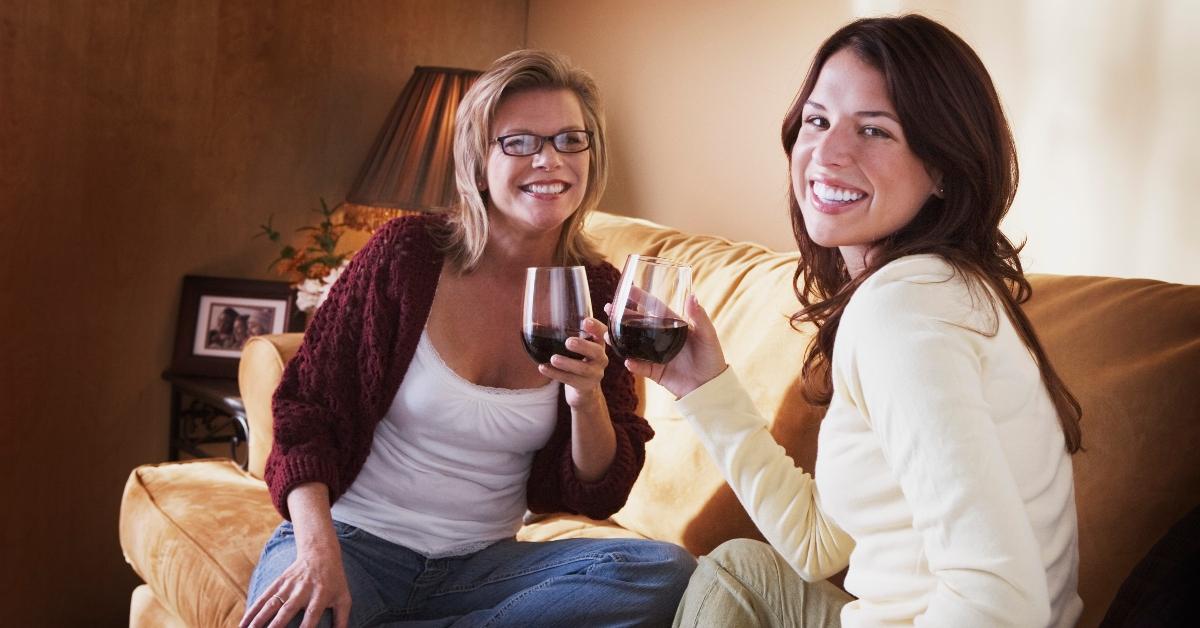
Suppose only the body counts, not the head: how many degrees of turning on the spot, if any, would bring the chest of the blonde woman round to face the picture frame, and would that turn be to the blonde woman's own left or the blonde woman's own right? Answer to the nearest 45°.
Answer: approximately 180°

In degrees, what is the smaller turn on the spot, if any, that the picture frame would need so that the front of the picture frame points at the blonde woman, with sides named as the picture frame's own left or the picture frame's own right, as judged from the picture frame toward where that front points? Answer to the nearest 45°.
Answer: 0° — it already faces them

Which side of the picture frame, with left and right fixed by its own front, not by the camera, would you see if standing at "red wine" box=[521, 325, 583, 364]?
front

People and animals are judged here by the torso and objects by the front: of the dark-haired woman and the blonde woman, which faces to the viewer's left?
the dark-haired woman

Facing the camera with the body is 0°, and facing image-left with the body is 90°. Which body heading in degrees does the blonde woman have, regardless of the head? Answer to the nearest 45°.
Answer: approximately 315°

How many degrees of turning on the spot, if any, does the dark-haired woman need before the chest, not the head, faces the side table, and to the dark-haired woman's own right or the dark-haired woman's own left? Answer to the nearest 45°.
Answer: approximately 45° to the dark-haired woman's own right

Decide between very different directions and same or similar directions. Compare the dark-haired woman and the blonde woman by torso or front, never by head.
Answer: very different directions

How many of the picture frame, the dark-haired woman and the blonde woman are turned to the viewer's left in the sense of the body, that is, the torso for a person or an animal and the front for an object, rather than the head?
1

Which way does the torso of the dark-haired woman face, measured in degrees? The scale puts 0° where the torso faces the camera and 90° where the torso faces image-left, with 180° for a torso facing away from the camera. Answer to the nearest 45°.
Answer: approximately 90°

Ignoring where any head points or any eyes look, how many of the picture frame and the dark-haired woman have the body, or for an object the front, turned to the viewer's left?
1
